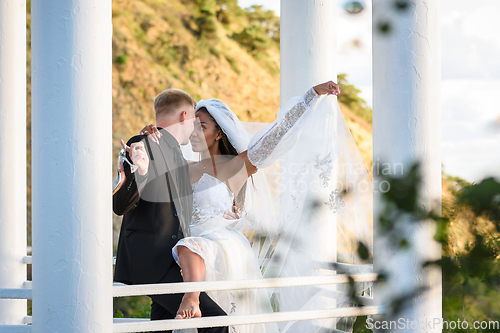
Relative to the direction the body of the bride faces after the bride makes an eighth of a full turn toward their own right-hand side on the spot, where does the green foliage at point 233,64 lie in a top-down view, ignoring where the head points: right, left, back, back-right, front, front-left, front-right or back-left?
right

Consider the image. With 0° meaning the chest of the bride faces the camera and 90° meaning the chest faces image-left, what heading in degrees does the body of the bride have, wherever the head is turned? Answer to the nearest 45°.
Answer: approximately 45°

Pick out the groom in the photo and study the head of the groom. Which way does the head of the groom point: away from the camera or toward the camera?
away from the camera

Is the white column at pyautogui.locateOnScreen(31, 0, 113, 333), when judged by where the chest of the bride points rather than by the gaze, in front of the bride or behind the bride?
in front

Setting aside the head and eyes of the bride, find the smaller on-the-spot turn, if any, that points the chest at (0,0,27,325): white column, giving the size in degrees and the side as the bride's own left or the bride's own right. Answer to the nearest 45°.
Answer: approximately 45° to the bride's own right

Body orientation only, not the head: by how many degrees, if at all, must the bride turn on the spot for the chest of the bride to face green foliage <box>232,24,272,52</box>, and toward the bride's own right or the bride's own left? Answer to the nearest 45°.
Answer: approximately 135° to the bride's own right

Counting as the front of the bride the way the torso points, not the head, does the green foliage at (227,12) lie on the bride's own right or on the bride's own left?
on the bride's own right

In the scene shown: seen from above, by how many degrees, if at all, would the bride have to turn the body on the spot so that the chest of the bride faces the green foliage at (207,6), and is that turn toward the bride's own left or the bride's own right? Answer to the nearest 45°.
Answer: approximately 135° to the bride's own right
